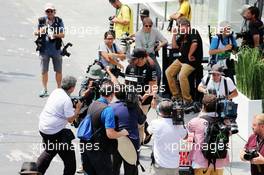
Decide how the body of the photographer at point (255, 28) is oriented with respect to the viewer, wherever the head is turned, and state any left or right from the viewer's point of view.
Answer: facing to the left of the viewer

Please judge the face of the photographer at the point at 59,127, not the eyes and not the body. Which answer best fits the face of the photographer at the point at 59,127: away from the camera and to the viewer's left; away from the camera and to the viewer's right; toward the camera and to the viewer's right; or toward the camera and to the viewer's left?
away from the camera and to the viewer's right

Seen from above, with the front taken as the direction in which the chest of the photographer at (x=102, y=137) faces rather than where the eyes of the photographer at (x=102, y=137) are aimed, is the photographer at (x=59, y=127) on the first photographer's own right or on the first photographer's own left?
on the first photographer's own left

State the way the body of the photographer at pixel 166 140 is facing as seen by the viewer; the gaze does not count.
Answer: away from the camera

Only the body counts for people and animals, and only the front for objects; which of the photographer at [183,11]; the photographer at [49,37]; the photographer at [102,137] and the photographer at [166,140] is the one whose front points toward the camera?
the photographer at [49,37]

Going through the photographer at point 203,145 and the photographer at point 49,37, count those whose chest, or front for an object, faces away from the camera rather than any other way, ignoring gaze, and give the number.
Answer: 1

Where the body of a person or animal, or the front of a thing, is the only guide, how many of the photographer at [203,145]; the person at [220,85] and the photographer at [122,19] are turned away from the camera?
1

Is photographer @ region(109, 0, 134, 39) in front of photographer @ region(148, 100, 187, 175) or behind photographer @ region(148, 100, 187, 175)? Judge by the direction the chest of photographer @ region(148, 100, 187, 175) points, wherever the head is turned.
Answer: in front
